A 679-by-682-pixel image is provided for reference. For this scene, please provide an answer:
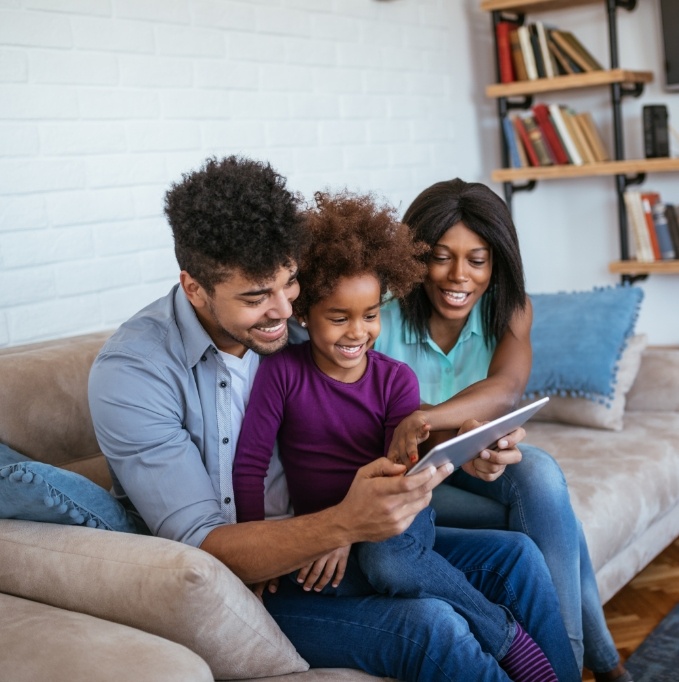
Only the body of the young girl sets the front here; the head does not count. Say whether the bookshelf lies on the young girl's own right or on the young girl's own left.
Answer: on the young girl's own left

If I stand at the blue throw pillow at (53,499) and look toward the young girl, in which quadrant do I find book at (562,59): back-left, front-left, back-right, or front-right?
front-left

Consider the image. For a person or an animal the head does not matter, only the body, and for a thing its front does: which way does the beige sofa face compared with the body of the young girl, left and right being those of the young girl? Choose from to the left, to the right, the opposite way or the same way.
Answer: the same way

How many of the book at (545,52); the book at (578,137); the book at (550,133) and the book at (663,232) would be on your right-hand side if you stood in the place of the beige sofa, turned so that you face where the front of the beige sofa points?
0

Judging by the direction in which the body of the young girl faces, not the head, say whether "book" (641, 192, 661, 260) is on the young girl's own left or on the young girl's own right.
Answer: on the young girl's own left

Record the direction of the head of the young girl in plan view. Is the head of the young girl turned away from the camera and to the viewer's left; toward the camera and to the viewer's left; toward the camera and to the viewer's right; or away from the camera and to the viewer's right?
toward the camera and to the viewer's right

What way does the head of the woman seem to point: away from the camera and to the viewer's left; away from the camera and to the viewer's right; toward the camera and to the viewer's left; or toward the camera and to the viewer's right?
toward the camera and to the viewer's left

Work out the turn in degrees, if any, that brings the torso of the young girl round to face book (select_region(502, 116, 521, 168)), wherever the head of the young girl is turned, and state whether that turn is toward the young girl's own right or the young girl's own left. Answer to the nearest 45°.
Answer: approximately 135° to the young girl's own left

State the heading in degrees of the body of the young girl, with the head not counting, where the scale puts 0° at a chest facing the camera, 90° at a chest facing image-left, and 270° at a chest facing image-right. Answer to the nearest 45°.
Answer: approximately 315°

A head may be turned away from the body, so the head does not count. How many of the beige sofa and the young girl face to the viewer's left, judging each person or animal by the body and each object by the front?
0

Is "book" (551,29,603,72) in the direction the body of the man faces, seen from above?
no

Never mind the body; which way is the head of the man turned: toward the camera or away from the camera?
toward the camera

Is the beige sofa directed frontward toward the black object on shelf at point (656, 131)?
no

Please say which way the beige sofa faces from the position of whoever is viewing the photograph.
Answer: facing the viewer and to the right of the viewer
